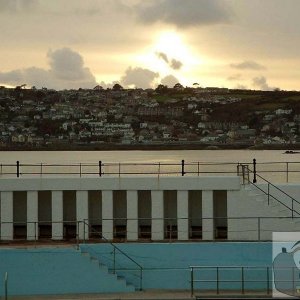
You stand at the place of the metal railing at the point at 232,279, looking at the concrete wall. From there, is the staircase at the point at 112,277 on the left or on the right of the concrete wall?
left

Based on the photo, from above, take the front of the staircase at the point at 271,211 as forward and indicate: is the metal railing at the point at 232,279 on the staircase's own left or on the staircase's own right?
on the staircase's own right

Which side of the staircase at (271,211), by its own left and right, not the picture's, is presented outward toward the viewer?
right

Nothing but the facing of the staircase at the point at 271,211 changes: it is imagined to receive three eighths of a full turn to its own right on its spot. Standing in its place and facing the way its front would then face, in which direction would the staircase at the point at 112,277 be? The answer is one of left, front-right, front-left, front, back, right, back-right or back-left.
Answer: front
